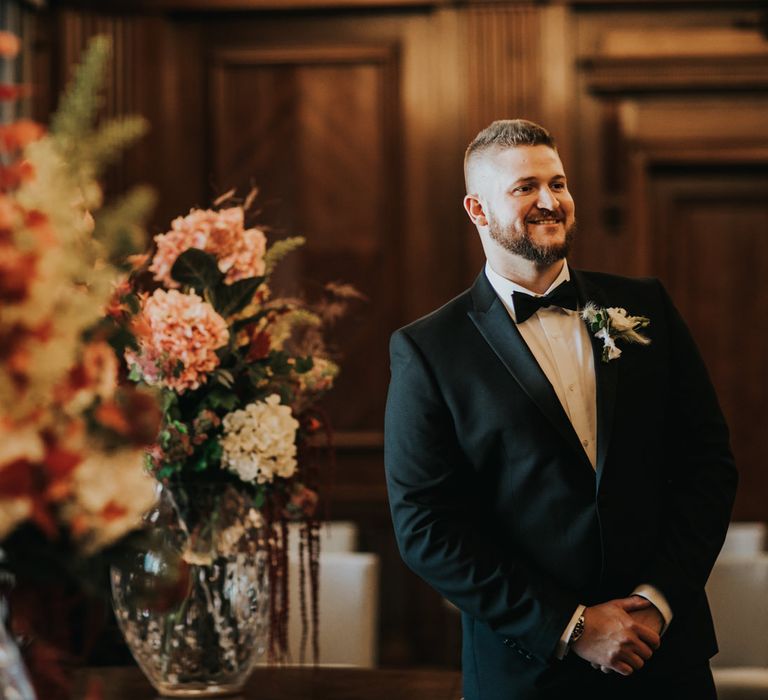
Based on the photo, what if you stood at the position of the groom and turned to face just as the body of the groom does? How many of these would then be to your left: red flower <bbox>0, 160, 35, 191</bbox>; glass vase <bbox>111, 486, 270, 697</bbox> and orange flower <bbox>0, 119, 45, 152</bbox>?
0

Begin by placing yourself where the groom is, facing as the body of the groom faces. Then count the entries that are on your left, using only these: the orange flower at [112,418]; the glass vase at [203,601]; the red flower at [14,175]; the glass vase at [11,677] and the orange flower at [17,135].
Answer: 0

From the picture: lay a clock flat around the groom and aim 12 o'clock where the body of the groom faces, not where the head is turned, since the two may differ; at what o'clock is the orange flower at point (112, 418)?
The orange flower is roughly at 2 o'clock from the groom.

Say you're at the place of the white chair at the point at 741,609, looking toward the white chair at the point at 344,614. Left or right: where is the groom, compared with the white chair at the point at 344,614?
left

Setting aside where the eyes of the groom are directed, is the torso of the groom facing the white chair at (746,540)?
no

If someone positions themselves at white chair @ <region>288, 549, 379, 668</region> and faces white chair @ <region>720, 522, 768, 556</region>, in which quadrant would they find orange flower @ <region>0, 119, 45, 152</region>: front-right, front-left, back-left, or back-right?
back-right

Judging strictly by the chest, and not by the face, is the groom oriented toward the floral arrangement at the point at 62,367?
no

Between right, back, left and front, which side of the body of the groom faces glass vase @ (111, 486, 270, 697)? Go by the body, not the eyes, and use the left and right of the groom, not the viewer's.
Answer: right

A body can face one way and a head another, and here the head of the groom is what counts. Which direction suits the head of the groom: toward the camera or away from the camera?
toward the camera

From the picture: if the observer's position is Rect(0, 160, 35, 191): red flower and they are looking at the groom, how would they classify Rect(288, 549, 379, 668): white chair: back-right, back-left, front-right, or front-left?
front-left

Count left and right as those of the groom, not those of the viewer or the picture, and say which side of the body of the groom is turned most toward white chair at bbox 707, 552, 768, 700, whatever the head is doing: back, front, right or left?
back

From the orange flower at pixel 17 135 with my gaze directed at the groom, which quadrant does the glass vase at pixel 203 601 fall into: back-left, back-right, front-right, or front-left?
front-left

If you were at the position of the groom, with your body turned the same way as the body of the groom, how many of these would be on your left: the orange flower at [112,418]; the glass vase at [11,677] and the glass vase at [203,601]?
0
